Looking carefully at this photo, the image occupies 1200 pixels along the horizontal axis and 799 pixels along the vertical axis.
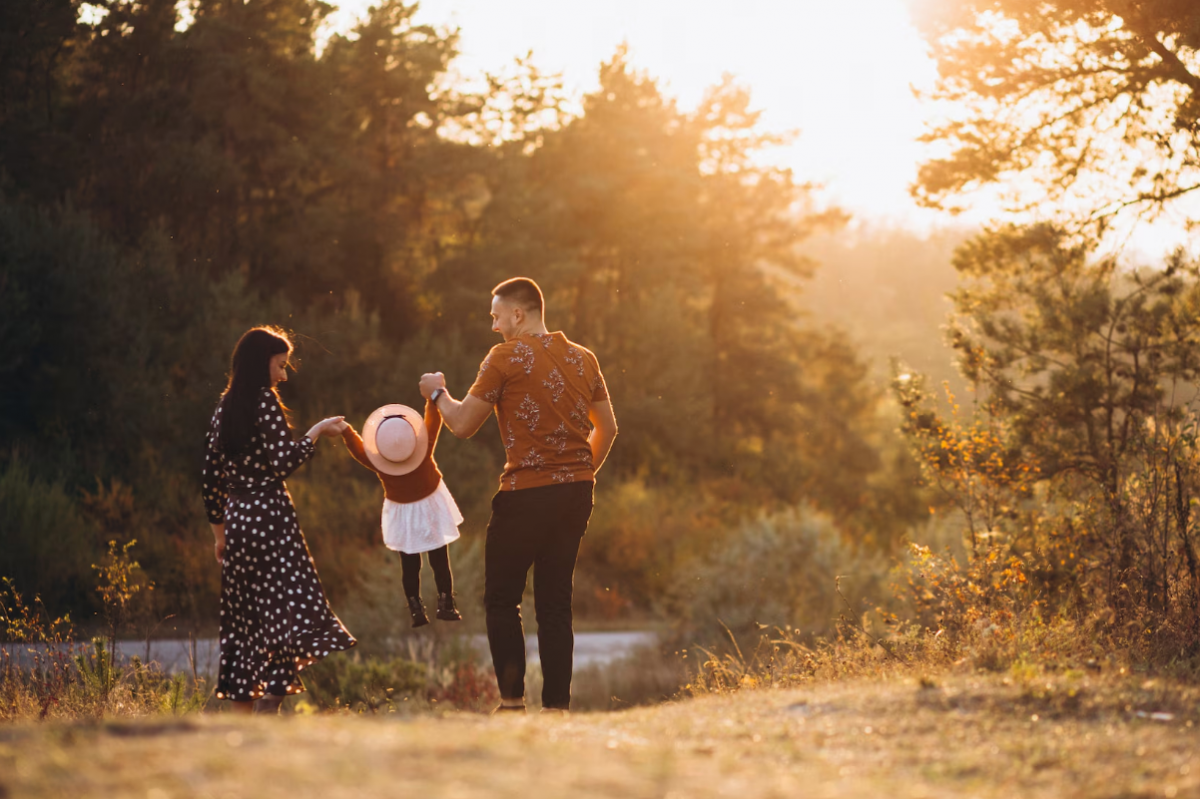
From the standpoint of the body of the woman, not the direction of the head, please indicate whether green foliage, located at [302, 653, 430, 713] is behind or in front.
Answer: in front

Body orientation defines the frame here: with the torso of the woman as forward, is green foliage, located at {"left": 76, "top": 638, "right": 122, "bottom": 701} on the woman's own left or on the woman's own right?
on the woman's own left

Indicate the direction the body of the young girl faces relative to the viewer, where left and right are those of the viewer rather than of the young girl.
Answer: facing away from the viewer

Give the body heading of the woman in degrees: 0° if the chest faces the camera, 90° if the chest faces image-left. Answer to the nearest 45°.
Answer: approximately 225°

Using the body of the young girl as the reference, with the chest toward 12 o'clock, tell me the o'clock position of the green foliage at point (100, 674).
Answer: The green foliage is roughly at 10 o'clock from the young girl.
